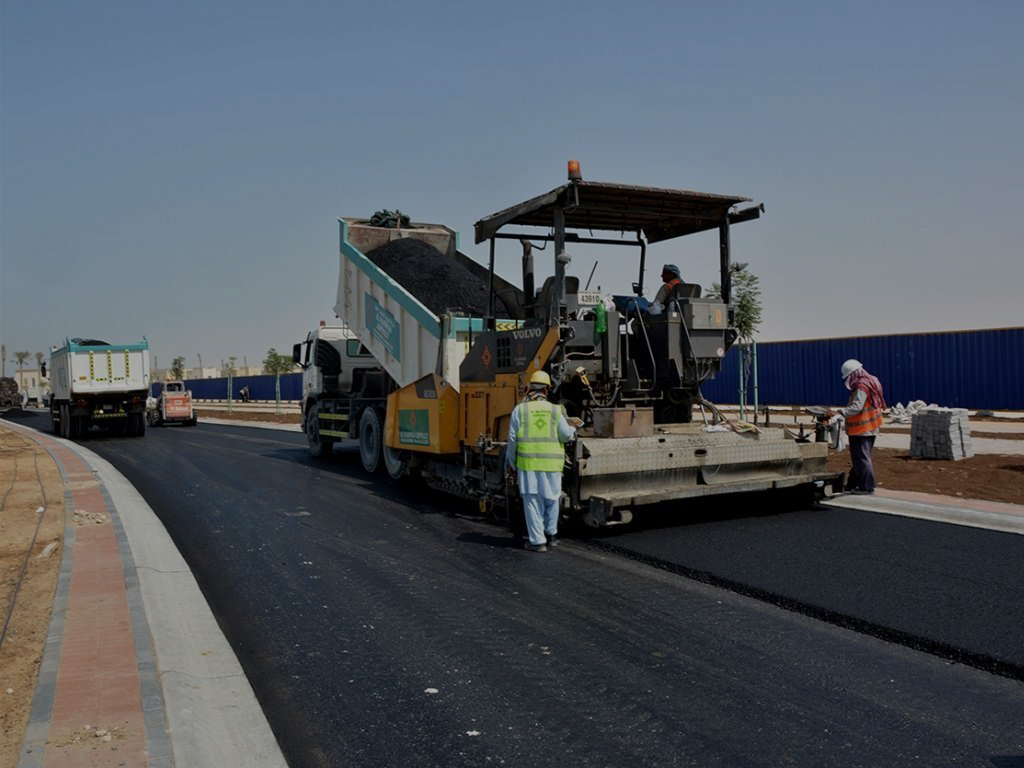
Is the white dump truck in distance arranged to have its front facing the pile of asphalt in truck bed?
no

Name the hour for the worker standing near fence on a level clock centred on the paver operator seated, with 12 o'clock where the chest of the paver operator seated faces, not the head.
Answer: The worker standing near fence is roughly at 5 o'clock from the paver operator seated.

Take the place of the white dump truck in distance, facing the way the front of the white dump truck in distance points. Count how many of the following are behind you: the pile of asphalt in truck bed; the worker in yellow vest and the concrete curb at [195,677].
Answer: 3

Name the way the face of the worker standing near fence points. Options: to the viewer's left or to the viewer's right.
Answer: to the viewer's left

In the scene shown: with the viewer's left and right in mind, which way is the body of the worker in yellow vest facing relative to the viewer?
facing away from the viewer

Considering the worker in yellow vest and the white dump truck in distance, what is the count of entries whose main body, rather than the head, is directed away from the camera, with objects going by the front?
2

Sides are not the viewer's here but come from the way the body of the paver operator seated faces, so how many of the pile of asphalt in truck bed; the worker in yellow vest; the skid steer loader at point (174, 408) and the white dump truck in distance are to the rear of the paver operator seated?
0

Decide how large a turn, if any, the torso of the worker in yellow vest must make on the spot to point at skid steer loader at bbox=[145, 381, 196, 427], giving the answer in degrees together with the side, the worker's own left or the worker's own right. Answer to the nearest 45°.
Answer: approximately 45° to the worker's own left

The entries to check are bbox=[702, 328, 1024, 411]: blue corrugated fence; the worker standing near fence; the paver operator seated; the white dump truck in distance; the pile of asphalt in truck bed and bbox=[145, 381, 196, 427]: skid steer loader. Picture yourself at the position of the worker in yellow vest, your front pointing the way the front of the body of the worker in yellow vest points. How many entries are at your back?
0

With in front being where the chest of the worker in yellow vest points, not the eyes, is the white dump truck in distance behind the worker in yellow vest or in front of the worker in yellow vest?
in front

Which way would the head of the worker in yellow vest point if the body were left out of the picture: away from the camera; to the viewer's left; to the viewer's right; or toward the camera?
away from the camera

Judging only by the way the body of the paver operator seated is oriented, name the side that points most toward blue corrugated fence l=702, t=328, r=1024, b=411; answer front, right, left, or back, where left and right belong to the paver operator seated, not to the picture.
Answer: right

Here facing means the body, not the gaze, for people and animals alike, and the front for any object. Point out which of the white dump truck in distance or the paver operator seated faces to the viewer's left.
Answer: the paver operator seated

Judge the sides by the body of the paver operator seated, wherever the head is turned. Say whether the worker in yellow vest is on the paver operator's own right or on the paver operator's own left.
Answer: on the paver operator's own left

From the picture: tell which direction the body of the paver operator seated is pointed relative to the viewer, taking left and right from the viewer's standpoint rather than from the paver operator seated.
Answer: facing to the left of the viewer

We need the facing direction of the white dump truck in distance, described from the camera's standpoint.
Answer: facing away from the viewer
